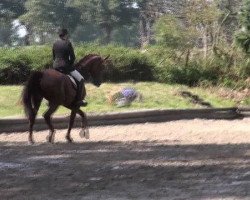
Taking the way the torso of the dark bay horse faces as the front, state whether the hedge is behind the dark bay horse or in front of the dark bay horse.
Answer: in front

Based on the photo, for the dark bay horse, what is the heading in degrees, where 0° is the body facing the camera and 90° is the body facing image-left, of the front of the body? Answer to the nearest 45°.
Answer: approximately 225°

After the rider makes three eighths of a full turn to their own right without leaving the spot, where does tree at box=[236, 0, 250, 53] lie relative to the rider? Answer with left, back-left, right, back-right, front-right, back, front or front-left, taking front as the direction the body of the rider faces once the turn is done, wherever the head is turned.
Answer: back-left

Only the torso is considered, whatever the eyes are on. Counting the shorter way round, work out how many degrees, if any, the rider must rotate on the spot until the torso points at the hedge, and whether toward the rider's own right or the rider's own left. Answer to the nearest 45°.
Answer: approximately 45° to the rider's own left

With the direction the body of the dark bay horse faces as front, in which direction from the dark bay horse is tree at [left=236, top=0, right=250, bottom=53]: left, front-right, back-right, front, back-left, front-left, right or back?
front

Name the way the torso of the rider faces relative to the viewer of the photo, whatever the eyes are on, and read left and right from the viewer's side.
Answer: facing away from the viewer and to the right of the viewer
